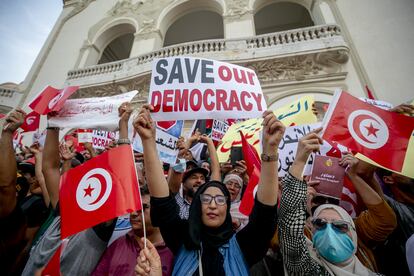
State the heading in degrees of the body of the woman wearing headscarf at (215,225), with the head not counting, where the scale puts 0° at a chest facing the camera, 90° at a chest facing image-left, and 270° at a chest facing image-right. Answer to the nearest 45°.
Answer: approximately 0°
